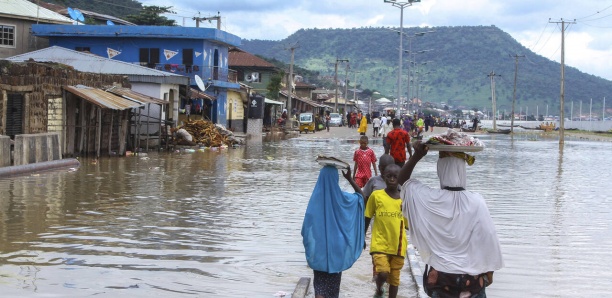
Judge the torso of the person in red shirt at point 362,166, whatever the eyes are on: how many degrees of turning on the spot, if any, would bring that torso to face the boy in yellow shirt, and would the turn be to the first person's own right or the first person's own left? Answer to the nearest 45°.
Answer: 0° — they already face them

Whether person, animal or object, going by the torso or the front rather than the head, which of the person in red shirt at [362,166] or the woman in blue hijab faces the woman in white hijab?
the person in red shirt

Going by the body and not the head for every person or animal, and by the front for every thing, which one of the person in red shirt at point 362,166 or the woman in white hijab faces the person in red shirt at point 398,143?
the woman in white hijab

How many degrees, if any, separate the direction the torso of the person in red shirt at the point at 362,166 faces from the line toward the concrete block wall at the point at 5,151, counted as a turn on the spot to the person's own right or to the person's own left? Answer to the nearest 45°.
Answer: approximately 135° to the person's own right

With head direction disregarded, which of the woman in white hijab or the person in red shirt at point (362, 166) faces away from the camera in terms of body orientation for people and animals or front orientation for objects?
the woman in white hijab

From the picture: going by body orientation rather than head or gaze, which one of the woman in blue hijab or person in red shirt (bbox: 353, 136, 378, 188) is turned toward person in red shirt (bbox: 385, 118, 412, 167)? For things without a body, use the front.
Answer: the woman in blue hijab

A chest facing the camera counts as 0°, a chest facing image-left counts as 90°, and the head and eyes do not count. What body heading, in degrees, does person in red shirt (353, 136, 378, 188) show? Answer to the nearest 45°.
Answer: approximately 0°

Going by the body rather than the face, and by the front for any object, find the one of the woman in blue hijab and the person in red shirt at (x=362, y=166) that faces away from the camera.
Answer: the woman in blue hijab

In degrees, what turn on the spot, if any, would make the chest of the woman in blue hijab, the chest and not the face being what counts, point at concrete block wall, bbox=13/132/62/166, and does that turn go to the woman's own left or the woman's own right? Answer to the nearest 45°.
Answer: approximately 45° to the woman's own left

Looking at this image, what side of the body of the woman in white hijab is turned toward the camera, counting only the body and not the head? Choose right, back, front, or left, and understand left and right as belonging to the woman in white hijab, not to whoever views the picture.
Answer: back

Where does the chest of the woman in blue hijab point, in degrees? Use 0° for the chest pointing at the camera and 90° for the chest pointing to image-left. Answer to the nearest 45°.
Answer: approximately 180°

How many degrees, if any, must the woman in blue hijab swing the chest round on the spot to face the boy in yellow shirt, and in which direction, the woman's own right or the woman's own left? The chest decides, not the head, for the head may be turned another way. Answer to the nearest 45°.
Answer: approximately 45° to the woman's own right
